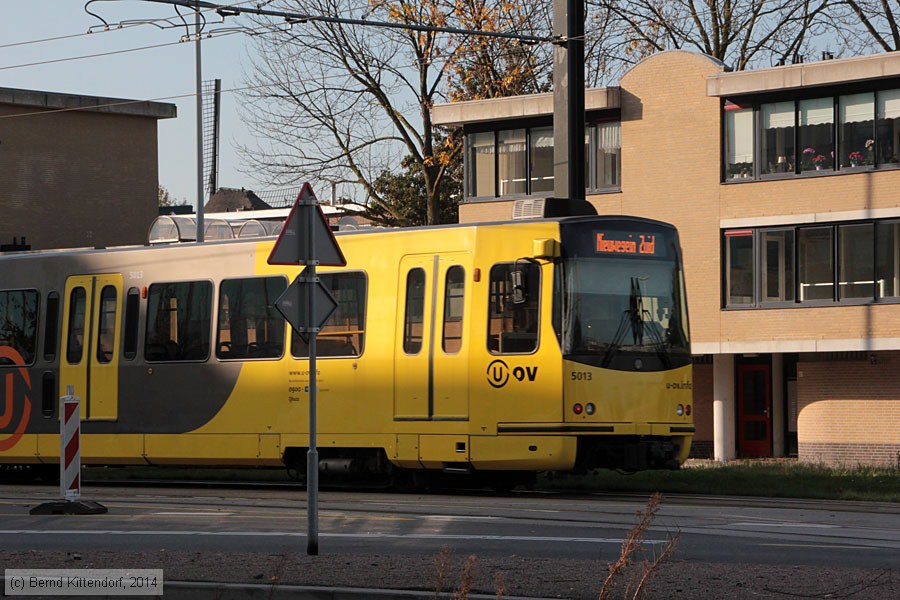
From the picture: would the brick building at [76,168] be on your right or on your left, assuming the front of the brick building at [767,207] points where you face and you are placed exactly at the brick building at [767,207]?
on your right

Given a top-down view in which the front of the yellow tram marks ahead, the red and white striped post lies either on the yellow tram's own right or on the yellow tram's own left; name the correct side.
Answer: on the yellow tram's own right

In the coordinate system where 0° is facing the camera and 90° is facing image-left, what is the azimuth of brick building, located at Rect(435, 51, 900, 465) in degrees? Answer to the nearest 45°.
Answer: approximately 0°

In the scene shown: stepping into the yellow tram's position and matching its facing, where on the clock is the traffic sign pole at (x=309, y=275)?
The traffic sign pole is roughly at 2 o'clock from the yellow tram.

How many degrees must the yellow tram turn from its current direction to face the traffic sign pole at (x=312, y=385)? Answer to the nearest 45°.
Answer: approximately 45° to its right

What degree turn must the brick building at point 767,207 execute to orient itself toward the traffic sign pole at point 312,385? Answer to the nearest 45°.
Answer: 0° — it already faces it

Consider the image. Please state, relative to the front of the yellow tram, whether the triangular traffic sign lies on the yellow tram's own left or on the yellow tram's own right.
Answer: on the yellow tram's own right

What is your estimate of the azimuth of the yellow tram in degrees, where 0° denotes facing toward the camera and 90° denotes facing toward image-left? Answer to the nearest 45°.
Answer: approximately 315°

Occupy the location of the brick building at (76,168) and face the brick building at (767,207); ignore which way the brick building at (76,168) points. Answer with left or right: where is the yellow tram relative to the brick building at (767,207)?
right
